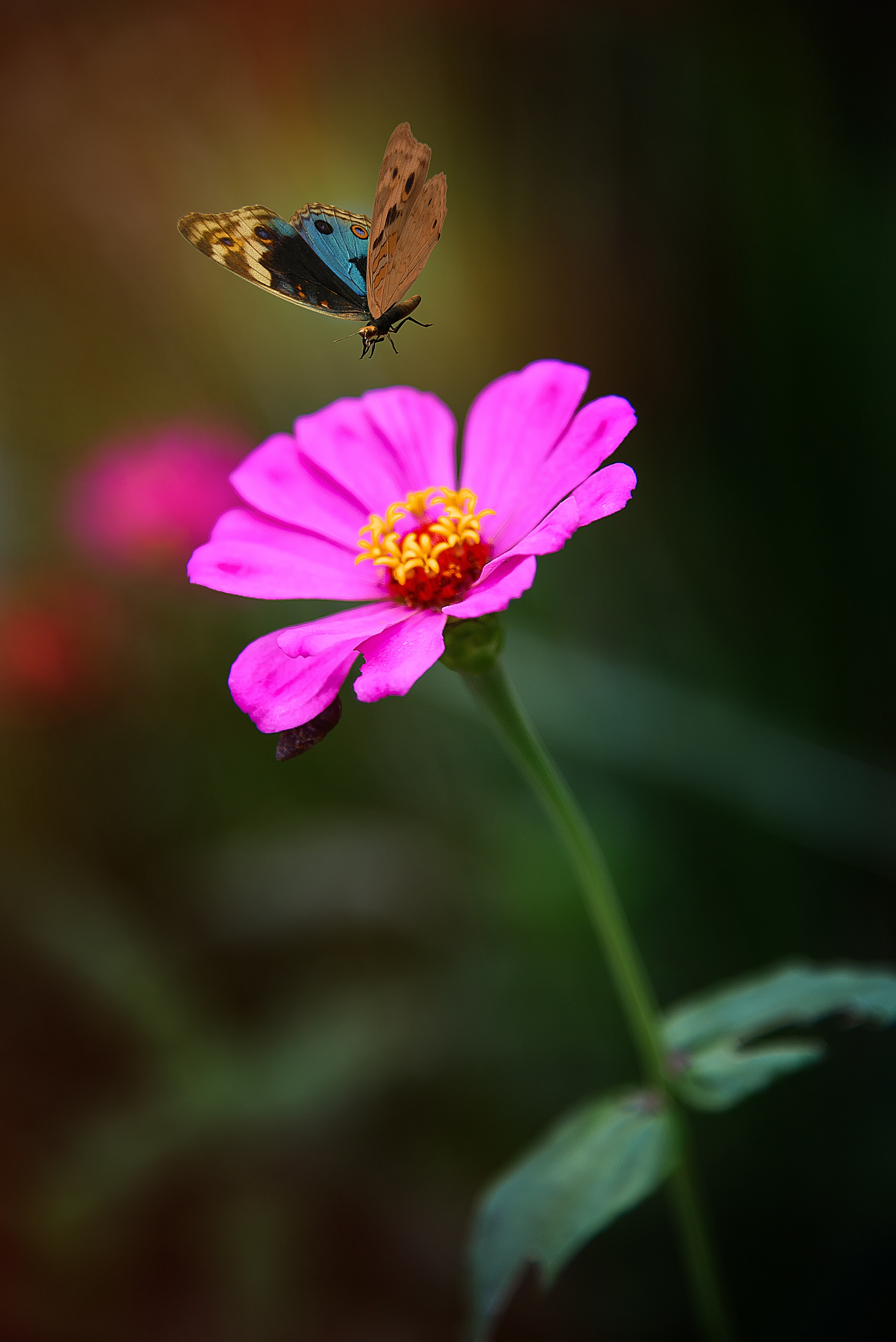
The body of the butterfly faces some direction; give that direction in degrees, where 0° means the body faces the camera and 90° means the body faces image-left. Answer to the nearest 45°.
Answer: approximately 45°
